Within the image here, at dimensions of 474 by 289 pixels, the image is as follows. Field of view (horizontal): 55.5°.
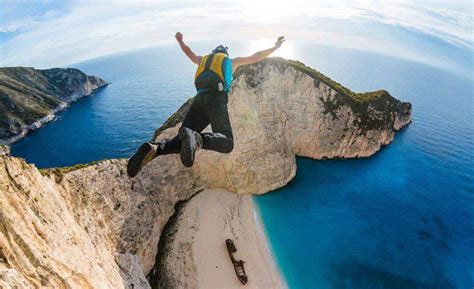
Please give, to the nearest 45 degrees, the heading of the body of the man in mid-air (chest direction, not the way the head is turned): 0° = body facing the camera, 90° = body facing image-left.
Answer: approximately 225°

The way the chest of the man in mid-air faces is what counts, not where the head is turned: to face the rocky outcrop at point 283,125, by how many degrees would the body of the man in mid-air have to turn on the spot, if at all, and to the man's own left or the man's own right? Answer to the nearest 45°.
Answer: approximately 45° to the man's own left
